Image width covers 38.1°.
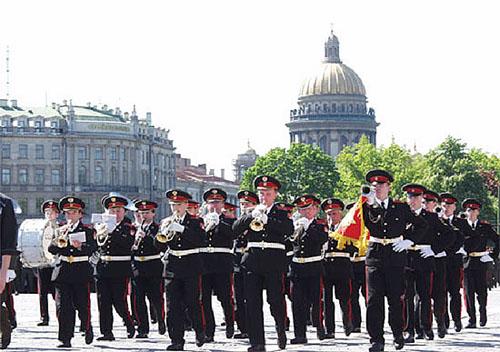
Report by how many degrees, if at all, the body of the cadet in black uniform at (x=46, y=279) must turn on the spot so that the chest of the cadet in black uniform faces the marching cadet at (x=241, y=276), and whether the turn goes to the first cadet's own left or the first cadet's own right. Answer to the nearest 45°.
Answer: approximately 90° to the first cadet's own left

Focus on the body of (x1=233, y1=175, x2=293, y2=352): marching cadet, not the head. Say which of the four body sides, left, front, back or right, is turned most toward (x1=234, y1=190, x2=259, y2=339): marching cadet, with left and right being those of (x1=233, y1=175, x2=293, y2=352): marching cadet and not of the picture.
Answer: back

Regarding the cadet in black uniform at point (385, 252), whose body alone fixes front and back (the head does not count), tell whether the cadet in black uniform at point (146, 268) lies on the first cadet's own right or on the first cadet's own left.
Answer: on the first cadet's own right

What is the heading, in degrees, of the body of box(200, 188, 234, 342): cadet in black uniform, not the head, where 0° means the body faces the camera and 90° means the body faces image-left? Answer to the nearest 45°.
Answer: approximately 45°
